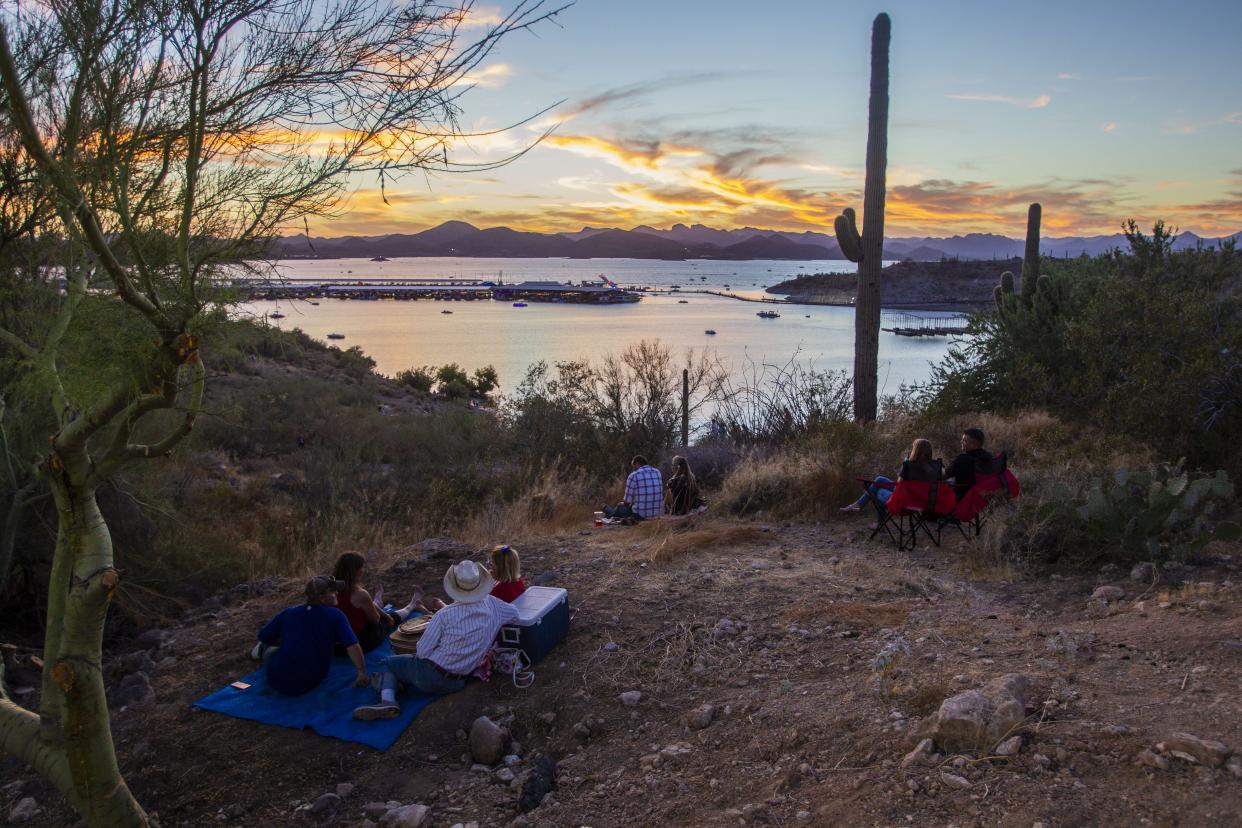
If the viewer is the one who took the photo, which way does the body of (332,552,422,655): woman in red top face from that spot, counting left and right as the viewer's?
facing away from the viewer and to the right of the viewer

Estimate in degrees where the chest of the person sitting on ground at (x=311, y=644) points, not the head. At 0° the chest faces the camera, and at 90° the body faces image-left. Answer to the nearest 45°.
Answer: approximately 180°

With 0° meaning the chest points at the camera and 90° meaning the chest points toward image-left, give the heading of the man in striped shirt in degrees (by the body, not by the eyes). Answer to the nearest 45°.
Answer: approximately 135°

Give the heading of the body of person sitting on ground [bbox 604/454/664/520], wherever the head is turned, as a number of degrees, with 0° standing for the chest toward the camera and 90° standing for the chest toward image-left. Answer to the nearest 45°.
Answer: approximately 135°

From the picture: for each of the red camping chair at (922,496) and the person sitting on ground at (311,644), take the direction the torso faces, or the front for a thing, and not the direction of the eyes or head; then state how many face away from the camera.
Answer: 2

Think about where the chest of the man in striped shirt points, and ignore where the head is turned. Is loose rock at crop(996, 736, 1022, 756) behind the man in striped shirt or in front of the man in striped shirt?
behind

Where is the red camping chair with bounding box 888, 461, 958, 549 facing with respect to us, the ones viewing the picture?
facing away from the viewer

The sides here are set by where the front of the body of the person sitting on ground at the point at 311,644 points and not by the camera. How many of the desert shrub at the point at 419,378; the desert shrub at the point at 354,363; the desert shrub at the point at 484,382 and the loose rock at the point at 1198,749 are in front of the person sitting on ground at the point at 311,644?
3

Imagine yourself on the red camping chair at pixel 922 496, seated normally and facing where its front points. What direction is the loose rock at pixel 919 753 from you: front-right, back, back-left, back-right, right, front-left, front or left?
back

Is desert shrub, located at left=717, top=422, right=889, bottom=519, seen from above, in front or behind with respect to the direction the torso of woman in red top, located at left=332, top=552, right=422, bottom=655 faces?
in front

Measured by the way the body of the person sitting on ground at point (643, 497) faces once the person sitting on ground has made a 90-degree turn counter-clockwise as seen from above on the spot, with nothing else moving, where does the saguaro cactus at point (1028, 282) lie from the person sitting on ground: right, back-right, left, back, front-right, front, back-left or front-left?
back

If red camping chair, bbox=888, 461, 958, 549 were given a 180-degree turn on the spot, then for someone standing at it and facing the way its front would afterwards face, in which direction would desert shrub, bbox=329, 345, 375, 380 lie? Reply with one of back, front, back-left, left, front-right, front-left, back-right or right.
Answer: back-right

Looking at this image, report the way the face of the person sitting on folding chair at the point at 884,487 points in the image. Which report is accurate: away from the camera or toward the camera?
away from the camera

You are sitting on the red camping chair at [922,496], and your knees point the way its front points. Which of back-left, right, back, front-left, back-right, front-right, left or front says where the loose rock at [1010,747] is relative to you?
back
